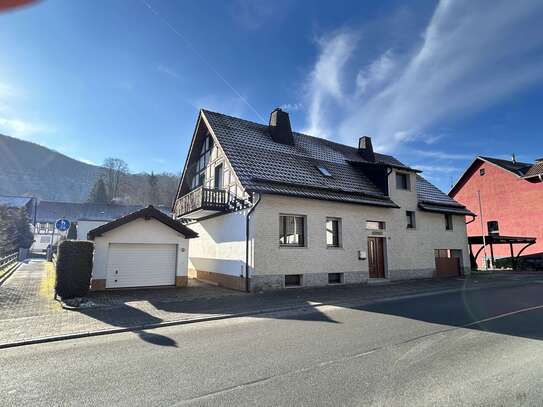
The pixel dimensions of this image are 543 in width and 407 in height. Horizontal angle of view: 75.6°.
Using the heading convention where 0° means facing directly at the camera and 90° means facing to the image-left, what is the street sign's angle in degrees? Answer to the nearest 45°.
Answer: approximately 0°

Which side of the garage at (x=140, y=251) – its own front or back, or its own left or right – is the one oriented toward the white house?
left

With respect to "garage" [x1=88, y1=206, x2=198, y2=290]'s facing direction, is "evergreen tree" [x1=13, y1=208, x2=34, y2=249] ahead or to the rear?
to the rear

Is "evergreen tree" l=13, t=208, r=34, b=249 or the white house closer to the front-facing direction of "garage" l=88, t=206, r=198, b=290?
the white house

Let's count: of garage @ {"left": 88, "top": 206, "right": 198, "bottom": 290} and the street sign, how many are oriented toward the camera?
2

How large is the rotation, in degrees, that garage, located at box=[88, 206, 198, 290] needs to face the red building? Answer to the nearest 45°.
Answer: approximately 90° to its left

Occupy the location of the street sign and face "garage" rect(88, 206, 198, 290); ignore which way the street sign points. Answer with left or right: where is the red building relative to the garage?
left

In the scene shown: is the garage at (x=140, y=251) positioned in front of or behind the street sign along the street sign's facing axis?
in front
